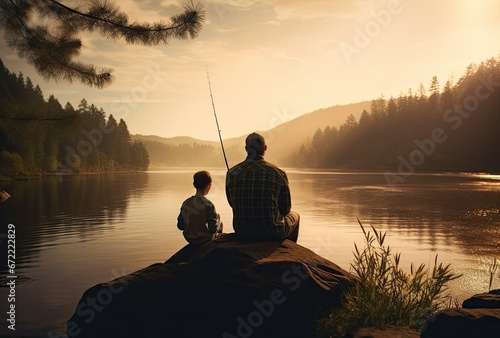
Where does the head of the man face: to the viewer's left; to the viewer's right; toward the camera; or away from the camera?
away from the camera

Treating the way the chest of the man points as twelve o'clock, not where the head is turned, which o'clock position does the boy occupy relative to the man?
The boy is roughly at 10 o'clock from the man.

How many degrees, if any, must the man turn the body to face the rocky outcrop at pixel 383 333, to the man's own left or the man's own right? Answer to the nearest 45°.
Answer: approximately 135° to the man's own right

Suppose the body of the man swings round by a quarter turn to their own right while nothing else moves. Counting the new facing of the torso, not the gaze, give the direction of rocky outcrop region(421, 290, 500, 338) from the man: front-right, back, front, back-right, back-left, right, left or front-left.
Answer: front-right

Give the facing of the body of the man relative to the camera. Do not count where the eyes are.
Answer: away from the camera
